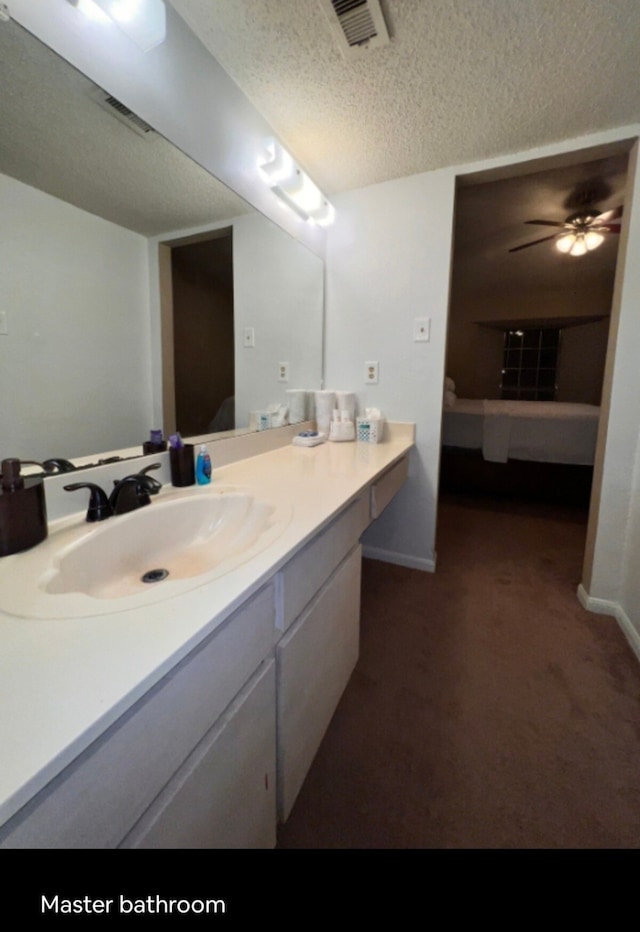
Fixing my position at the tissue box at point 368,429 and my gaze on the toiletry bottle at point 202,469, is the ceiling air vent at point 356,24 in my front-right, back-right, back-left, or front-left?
front-left

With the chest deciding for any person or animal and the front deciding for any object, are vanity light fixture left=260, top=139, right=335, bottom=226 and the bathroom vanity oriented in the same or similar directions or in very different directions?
same or similar directions

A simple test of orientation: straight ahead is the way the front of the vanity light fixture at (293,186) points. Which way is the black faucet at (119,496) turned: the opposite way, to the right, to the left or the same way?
the same way

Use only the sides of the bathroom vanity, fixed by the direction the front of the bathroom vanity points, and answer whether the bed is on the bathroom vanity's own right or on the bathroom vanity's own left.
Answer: on the bathroom vanity's own left

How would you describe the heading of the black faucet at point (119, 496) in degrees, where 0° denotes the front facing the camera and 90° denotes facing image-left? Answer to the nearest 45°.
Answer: approximately 315°

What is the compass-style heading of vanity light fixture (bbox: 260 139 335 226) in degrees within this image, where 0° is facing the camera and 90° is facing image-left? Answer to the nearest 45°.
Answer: approximately 315°

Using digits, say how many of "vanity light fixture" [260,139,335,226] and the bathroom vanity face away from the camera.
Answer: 0

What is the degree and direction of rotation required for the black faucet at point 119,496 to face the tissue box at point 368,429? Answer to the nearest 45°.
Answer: approximately 90° to its left

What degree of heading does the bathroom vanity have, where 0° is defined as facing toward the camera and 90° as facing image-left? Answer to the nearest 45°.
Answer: approximately 315°
